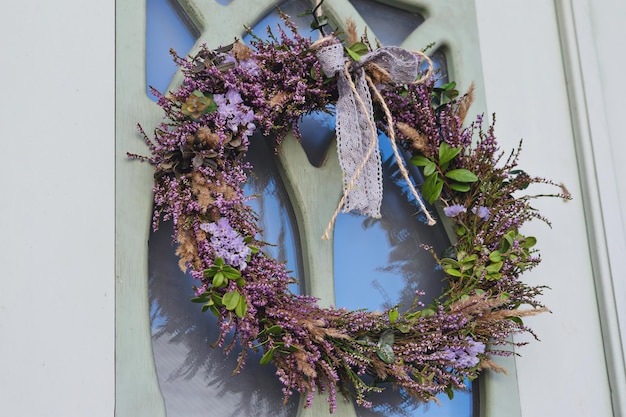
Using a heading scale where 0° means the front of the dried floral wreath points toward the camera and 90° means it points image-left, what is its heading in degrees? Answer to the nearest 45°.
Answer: approximately 0°
